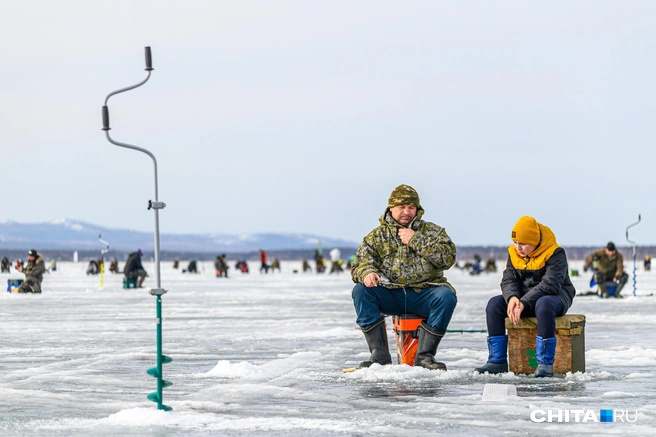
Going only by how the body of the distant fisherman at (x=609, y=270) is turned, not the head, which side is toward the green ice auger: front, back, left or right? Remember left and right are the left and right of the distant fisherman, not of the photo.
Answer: front

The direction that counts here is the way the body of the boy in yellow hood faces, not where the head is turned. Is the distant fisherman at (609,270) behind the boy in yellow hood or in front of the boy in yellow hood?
behind

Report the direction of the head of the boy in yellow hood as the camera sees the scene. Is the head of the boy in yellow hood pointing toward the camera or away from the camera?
toward the camera

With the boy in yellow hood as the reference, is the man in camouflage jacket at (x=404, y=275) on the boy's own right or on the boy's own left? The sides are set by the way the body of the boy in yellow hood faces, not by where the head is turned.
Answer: on the boy's own right

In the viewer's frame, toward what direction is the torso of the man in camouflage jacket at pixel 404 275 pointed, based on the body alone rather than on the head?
toward the camera

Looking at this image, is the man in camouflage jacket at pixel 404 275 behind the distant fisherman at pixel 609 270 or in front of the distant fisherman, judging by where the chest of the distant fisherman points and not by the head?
in front

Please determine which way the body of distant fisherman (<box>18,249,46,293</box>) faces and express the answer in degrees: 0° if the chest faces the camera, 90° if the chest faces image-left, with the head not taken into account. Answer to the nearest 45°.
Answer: approximately 45°

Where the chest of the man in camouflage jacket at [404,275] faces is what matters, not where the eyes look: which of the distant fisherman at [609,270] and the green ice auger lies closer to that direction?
the green ice auger

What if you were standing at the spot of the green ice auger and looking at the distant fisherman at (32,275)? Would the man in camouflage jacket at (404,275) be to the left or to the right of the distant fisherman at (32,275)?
right

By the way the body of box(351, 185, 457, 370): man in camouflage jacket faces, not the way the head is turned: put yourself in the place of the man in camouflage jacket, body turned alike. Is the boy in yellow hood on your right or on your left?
on your left
